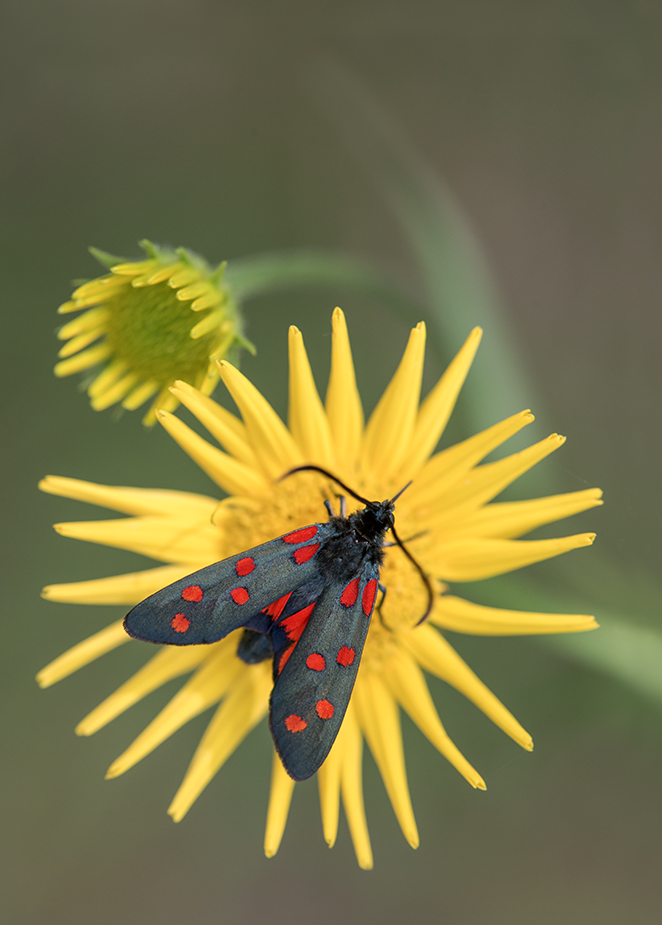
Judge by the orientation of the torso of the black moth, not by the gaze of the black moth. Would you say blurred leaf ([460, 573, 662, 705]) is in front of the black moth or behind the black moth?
in front

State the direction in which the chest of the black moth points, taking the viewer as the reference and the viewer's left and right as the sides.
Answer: facing away from the viewer and to the right of the viewer
